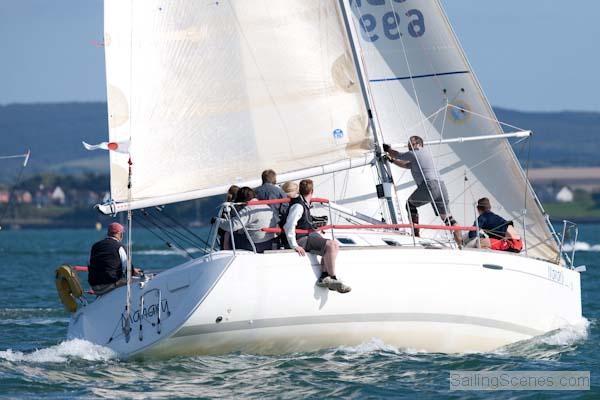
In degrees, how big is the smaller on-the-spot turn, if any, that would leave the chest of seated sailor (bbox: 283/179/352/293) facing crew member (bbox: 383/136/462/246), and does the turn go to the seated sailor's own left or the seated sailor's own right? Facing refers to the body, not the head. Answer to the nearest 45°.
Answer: approximately 45° to the seated sailor's own left

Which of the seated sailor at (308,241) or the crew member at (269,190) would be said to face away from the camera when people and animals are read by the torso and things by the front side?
the crew member

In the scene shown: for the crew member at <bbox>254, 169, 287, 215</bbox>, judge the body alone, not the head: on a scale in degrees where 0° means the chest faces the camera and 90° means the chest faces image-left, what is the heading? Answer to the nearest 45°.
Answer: approximately 180°

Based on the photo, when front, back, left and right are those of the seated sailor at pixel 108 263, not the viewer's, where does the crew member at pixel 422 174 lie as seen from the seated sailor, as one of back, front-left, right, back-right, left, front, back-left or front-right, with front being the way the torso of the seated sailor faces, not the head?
front-right

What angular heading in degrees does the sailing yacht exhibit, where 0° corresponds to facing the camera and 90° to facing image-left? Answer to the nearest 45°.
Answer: approximately 225°

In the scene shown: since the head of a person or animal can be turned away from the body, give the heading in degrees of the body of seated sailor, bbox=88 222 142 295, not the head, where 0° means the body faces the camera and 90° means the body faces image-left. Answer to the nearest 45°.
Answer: approximately 225°

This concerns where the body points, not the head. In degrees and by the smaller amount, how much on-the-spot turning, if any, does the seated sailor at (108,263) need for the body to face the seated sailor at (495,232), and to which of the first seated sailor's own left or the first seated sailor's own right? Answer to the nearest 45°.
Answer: approximately 45° to the first seated sailor's own right

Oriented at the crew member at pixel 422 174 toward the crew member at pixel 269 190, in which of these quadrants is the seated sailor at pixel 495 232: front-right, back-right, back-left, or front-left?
back-left
